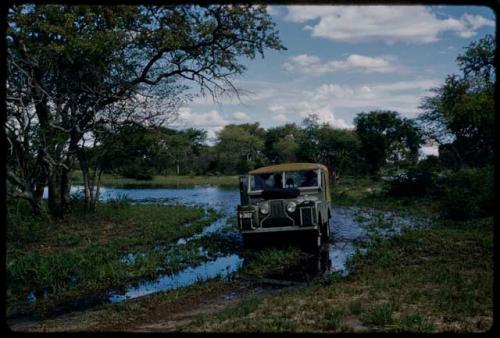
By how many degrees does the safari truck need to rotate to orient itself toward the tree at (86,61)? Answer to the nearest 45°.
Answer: approximately 135° to its right

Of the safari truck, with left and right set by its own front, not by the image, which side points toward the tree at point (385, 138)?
back

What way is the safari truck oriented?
toward the camera

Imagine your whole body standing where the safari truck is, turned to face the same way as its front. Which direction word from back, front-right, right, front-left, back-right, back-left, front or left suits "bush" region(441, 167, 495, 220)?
back-left

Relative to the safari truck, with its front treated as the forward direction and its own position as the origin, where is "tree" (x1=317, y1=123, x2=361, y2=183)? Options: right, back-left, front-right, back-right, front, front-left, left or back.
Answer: back
